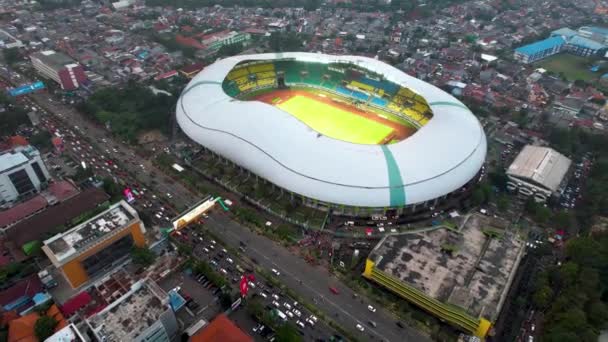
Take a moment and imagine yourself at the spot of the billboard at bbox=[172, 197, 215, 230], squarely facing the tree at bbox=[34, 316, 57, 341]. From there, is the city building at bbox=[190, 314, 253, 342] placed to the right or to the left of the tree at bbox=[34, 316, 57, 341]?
left

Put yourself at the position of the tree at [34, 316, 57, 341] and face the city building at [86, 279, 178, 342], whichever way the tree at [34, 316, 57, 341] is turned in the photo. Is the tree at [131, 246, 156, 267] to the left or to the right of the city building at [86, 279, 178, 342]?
left

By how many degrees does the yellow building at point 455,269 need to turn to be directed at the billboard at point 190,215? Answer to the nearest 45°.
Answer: approximately 45° to its right

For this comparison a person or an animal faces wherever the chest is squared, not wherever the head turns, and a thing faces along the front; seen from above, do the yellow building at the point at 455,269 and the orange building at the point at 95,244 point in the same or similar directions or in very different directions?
very different directions
